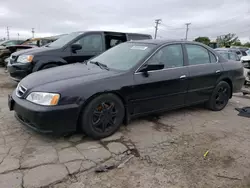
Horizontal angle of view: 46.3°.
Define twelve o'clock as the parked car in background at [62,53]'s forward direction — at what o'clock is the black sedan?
The black sedan is roughly at 10 o'clock from the parked car in background.

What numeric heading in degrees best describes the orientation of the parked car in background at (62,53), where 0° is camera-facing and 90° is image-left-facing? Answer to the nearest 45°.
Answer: approximately 45°

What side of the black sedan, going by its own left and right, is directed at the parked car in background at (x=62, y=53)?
right

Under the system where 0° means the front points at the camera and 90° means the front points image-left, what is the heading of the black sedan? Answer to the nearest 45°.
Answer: approximately 45°
